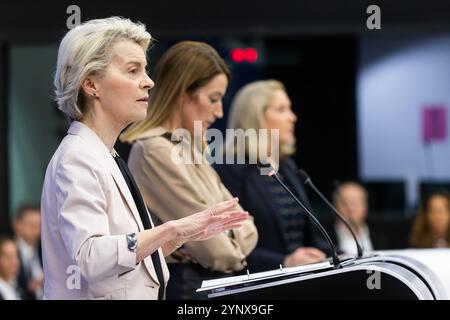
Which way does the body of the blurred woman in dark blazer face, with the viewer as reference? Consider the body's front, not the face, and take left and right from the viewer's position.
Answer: facing to the right of the viewer

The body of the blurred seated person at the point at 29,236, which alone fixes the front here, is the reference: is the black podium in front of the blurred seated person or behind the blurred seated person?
in front

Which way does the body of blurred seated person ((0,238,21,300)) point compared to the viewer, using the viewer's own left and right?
facing the viewer and to the right of the viewer

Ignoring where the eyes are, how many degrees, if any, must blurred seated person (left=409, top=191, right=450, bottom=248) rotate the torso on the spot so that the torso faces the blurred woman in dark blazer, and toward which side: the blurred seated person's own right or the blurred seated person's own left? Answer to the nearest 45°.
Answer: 0° — they already face them

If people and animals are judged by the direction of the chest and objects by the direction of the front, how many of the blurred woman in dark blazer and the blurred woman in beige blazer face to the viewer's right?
2

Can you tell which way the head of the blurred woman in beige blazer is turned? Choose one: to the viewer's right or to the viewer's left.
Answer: to the viewer's right

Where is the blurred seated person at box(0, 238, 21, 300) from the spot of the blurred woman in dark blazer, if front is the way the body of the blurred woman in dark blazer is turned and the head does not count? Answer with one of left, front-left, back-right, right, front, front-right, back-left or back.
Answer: back-left

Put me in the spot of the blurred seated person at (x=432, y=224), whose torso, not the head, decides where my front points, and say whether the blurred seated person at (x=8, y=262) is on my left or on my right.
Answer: on my right

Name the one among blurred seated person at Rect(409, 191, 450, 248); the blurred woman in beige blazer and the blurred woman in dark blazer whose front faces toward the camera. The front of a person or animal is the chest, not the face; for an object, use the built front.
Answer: the blurred seated person

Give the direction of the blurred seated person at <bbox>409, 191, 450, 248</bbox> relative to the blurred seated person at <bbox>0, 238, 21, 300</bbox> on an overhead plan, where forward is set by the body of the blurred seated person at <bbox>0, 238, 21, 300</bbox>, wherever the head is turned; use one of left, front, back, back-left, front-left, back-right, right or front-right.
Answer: front-left

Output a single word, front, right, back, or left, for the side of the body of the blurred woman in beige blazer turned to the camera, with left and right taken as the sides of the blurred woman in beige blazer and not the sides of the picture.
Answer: right
